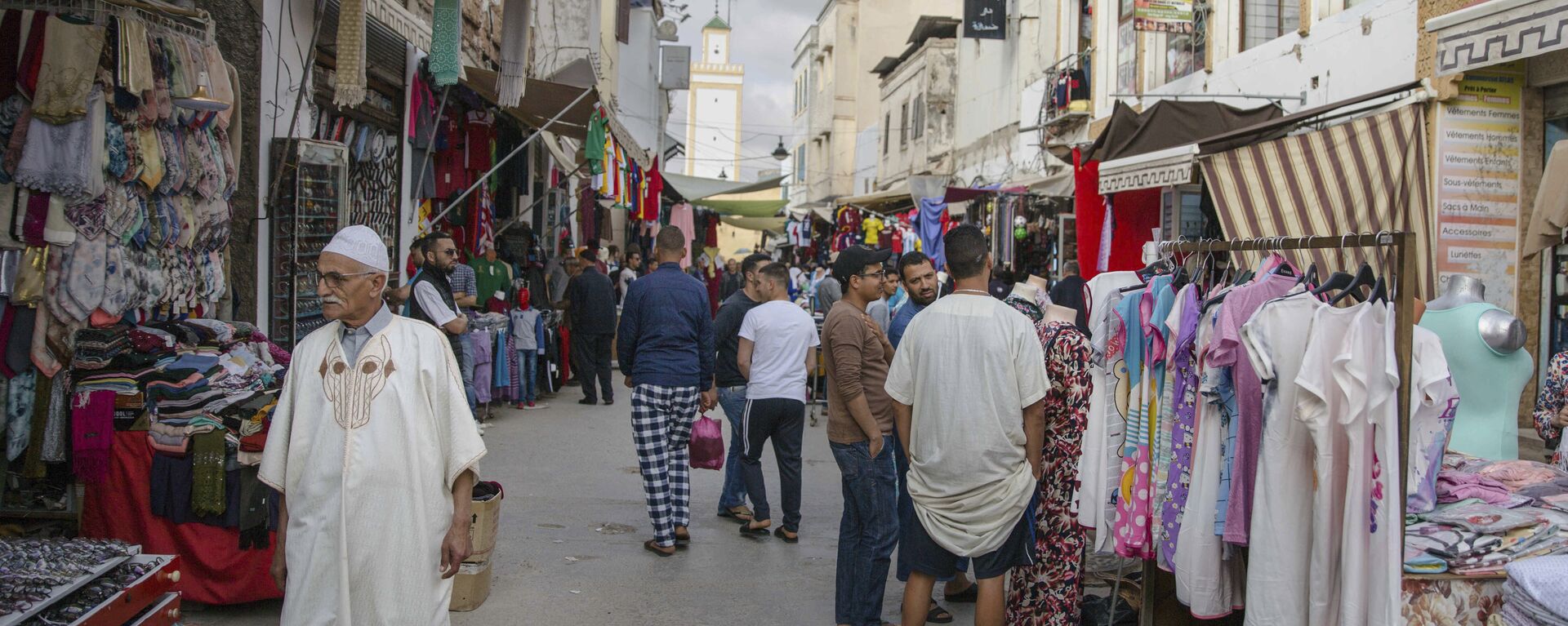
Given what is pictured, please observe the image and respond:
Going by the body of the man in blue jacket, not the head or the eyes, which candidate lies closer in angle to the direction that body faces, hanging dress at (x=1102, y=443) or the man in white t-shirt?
the man in white t-shirt

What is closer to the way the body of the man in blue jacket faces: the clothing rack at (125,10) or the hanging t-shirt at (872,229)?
the hanging t-shirt

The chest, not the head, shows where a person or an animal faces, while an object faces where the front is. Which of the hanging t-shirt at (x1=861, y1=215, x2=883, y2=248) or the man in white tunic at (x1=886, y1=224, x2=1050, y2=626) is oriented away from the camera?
the man in white tunic

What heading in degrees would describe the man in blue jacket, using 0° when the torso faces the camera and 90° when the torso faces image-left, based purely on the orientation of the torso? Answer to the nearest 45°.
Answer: approximately 180°

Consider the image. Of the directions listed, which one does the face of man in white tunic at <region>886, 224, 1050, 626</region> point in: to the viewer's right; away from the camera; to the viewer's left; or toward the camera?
away from the camera

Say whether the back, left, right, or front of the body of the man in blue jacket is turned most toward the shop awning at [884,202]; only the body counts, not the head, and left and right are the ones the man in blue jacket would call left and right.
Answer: front

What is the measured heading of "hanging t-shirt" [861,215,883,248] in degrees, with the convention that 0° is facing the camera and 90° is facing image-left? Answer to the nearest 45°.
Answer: approximately 0°

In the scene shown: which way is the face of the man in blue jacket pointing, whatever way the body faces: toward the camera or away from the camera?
away from the camera

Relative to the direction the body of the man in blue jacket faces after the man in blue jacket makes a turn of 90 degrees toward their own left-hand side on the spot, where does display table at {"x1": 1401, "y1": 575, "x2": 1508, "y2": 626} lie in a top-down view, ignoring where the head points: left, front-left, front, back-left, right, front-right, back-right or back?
back-left

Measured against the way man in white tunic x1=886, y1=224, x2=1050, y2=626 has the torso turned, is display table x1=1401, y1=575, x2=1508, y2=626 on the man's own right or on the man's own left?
on the man's own right

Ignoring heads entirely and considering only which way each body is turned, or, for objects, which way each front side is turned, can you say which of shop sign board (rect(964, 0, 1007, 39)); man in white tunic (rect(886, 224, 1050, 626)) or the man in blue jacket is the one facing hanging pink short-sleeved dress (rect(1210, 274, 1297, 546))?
the shop sign board

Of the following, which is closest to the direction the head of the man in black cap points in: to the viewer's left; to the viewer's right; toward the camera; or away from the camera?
to the viewer's right

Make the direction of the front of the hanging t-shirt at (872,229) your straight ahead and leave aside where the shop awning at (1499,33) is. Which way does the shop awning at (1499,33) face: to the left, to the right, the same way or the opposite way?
to the right
